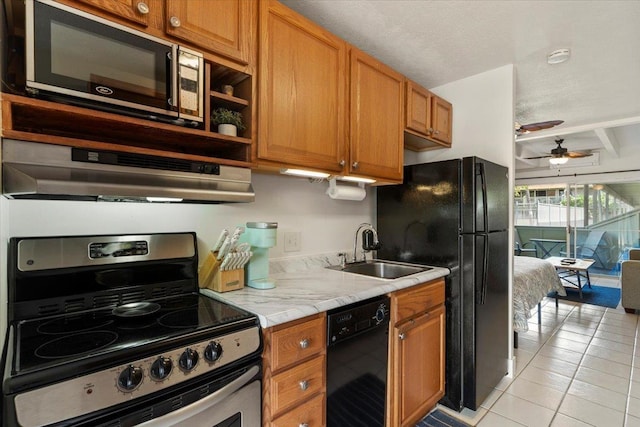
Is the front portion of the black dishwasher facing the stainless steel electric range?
no

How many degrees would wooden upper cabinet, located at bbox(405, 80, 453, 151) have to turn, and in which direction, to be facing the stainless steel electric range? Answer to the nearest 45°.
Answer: approximately 90° to its right

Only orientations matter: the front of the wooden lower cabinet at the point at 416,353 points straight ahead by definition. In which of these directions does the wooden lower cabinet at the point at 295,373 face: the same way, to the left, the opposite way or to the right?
the same way

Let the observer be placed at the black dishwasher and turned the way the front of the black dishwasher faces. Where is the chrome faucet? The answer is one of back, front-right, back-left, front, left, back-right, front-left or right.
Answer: back-left

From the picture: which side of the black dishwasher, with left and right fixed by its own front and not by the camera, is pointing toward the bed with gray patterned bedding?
left

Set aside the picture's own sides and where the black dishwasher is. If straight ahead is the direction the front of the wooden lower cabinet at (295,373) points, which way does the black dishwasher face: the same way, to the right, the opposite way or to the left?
the same way

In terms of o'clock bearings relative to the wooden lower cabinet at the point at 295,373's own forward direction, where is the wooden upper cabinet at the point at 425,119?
The wooden upper cabinet is roughly at 9 o'clock from the wooden lower cabinet.

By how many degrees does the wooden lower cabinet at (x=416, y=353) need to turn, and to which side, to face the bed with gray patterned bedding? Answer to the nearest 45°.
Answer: approximately 90° to its left

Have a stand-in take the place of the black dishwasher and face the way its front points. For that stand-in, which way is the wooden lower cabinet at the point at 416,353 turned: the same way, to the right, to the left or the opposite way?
the same way

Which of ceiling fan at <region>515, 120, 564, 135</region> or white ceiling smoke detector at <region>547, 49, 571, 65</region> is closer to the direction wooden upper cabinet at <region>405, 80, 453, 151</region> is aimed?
the white ceiling smoke detector

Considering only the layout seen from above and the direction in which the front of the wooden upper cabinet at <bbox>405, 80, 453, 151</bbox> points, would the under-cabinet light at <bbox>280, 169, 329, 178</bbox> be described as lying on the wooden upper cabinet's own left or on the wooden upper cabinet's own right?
on the wooden upper cabinet's own right

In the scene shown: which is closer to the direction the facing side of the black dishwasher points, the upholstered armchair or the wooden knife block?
the upholstered armchair

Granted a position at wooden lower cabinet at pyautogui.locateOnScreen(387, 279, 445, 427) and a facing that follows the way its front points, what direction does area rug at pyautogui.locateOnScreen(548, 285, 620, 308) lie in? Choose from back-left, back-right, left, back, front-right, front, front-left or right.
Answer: left

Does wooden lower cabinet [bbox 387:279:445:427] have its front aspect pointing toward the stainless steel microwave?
no

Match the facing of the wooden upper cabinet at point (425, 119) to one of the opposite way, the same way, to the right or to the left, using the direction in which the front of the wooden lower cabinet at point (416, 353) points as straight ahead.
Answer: the same way

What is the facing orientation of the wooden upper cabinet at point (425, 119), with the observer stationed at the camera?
facing the viewer and to the right of the viewer

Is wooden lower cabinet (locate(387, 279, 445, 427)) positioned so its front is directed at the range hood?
no

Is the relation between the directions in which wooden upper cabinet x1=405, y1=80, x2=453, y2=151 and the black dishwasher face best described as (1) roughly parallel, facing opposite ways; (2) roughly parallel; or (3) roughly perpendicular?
roughly parallel

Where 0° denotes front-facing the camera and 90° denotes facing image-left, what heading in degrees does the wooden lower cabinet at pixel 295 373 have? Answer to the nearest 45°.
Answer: approximately 315°
